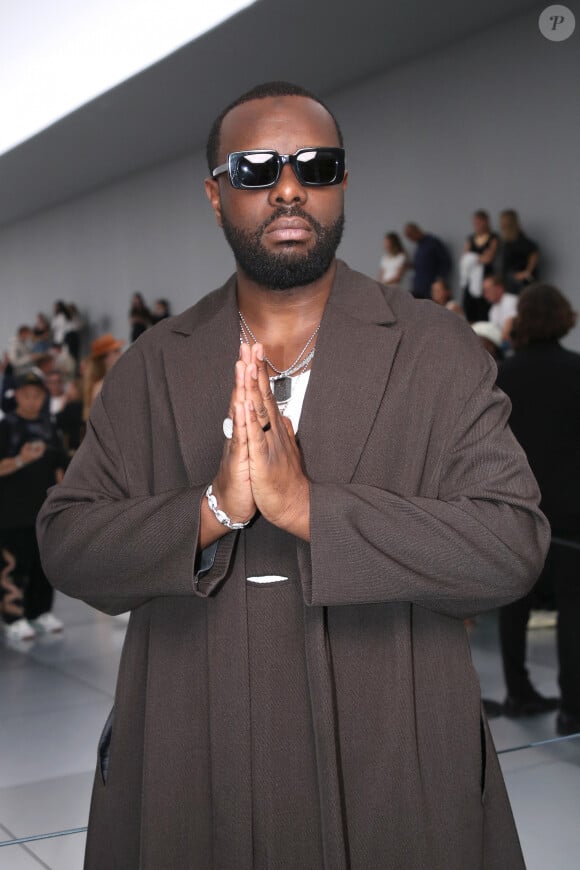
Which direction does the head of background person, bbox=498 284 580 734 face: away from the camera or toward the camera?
away from the camera

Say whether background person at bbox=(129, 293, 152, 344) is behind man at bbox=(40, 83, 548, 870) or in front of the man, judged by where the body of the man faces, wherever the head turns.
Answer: behind

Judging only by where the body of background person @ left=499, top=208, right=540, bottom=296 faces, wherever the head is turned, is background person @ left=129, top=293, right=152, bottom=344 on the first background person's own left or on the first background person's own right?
on the first background person's own right

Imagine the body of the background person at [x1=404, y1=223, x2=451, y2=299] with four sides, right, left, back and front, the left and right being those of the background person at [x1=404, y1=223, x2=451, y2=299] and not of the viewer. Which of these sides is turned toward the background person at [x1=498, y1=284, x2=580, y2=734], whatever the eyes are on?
left

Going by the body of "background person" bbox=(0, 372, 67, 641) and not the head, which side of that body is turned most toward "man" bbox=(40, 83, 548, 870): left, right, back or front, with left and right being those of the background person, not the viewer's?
front

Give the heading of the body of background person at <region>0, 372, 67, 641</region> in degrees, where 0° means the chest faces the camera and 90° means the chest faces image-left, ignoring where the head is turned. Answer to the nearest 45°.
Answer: approximately 0°

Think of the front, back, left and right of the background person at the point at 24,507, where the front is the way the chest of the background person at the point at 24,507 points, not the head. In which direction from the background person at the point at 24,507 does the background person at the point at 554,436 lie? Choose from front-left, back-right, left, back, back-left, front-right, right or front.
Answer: front-left

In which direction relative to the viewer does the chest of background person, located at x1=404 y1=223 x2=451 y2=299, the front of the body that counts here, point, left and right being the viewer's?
facing to the left of the viewer
